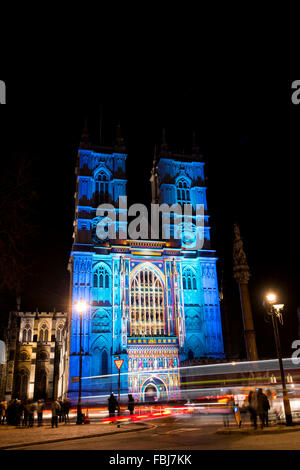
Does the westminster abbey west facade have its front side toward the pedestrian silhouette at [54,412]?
yes

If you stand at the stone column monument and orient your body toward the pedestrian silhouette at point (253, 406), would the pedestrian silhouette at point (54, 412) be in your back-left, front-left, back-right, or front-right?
front-right

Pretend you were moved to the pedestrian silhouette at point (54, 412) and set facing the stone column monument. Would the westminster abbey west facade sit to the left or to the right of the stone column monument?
left

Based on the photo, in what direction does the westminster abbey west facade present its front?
toward the camera

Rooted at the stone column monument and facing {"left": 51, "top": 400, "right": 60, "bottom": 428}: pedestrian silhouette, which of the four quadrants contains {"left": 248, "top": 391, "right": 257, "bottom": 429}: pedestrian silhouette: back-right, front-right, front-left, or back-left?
front-left

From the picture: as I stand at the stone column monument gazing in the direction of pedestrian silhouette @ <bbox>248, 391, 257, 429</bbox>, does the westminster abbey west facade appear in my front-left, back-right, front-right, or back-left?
back-right

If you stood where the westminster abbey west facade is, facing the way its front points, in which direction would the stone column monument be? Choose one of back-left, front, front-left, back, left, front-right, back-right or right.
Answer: front-left

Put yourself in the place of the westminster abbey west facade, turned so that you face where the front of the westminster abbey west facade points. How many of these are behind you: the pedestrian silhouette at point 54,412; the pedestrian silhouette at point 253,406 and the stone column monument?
0

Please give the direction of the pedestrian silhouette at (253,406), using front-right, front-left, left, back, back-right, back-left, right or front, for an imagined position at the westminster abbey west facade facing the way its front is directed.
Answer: front
